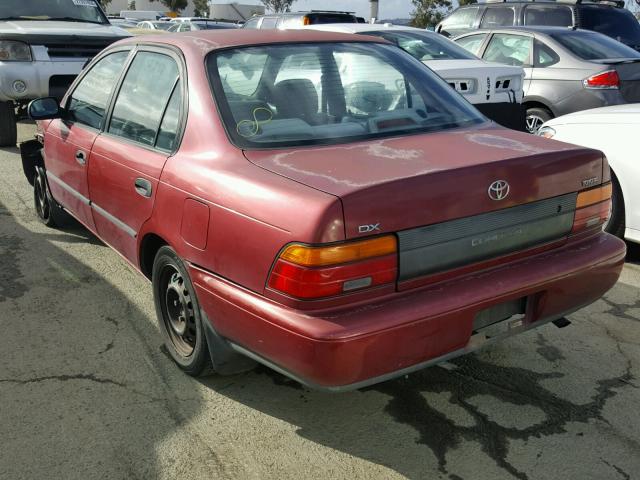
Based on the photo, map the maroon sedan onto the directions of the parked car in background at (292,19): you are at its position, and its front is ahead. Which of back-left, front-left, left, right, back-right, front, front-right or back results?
back-left

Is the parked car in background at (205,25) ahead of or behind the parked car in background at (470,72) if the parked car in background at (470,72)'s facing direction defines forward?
ahead

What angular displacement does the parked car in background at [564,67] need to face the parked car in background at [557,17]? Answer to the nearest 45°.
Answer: approximately 45° to its right

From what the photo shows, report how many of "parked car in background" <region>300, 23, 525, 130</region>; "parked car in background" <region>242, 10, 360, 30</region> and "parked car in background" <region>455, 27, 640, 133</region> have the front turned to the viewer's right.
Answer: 0

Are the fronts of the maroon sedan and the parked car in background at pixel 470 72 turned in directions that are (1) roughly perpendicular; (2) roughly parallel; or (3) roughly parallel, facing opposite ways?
roughly parallel

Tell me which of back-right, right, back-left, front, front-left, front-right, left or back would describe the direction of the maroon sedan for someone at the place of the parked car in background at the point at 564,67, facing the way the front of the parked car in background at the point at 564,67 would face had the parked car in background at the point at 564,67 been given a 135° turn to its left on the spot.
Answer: front

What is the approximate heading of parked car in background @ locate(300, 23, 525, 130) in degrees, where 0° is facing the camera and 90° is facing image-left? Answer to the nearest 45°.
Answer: approximately 135°

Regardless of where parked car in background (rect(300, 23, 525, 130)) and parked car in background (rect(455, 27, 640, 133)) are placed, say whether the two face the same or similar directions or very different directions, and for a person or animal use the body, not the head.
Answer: same or similar directions

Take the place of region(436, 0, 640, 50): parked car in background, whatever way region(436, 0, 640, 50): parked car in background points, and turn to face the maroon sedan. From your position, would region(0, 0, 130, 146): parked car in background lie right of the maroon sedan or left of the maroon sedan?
right

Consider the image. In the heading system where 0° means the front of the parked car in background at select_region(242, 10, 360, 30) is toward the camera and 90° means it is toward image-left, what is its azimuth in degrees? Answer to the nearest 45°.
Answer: approximately 135°

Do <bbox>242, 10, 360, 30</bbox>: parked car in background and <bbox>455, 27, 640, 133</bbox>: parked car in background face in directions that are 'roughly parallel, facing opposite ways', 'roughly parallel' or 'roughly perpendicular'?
roughly parallel

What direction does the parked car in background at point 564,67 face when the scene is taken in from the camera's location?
facing away from the viewer and to the left of the viewer

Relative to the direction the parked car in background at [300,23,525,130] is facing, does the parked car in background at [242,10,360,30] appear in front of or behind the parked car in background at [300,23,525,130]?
in front

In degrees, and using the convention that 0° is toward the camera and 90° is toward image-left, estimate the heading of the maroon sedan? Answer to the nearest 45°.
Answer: approximately 135°

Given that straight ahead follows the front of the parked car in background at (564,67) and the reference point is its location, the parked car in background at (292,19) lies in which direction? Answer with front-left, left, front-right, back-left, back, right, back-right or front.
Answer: front

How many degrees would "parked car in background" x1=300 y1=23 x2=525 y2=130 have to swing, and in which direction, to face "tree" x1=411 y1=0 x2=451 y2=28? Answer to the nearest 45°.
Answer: approximately 45° to its right
